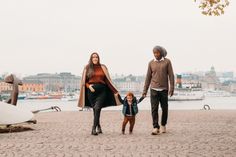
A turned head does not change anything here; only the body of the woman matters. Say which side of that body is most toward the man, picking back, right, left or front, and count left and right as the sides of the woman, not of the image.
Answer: left

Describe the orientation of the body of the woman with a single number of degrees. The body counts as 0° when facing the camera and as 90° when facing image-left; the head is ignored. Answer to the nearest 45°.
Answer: approximately 0°
